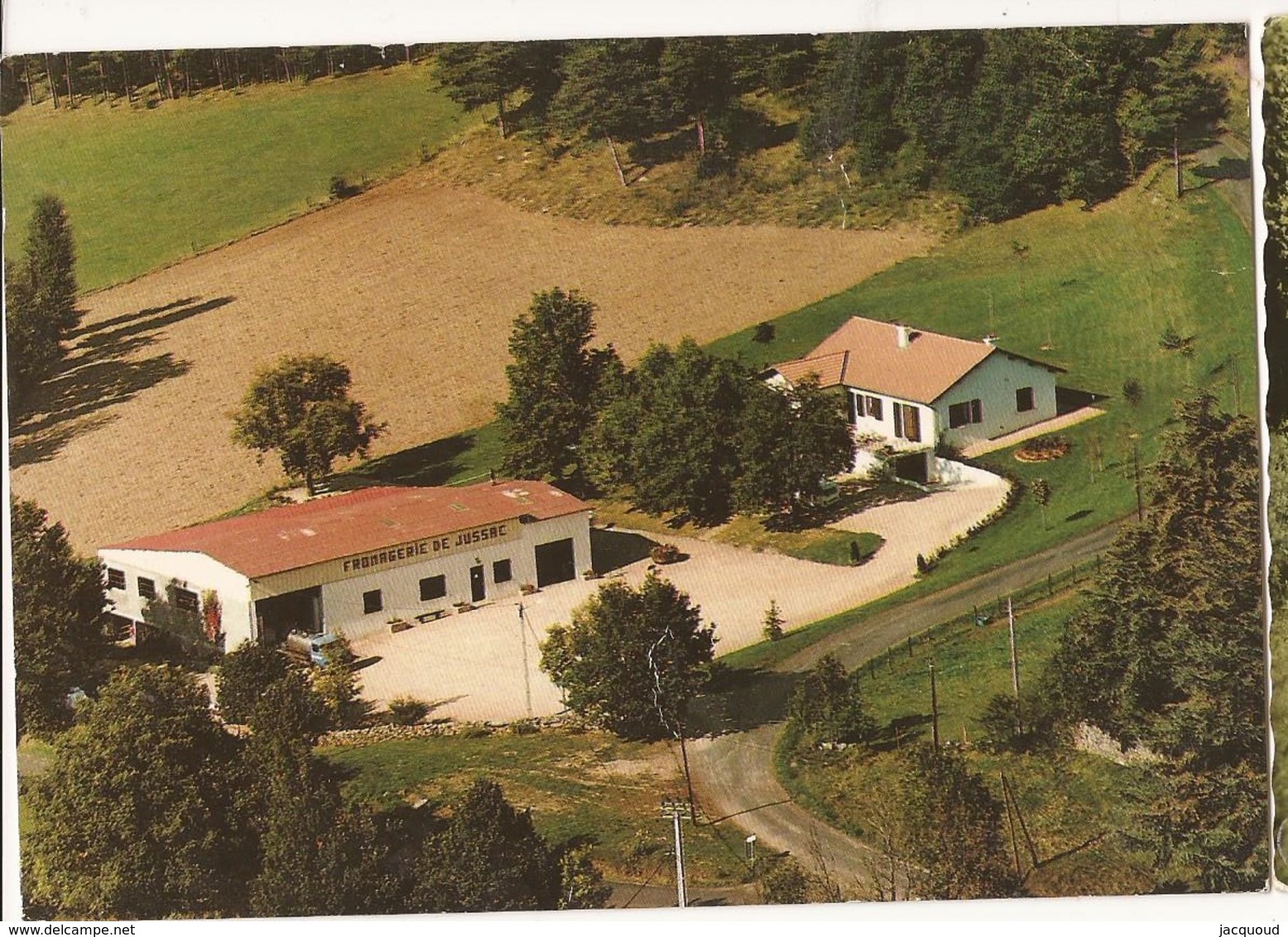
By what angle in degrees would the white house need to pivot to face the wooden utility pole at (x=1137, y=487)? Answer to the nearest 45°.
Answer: approximately 135° to its left

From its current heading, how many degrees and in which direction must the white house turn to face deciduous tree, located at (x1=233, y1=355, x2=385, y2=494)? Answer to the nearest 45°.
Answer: approximately 45° to its right

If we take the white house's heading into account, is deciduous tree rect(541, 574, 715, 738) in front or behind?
in front

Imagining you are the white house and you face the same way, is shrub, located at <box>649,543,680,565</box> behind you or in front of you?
in front

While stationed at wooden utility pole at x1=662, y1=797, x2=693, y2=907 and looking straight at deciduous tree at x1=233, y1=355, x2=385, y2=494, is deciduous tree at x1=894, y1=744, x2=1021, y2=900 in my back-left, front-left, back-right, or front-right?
back-right

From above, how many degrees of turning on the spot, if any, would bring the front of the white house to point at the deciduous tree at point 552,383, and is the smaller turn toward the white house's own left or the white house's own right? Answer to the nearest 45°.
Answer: approximately 45° to the white house's own right

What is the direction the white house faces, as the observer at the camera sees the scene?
facing the viewer and to the left of the viewer

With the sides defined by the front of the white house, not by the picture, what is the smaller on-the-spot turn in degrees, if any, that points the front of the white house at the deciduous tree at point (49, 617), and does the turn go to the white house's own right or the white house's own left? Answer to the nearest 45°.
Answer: approximately 45° to the white house's own right

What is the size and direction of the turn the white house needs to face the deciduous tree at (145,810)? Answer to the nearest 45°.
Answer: approximately 45° to its right
